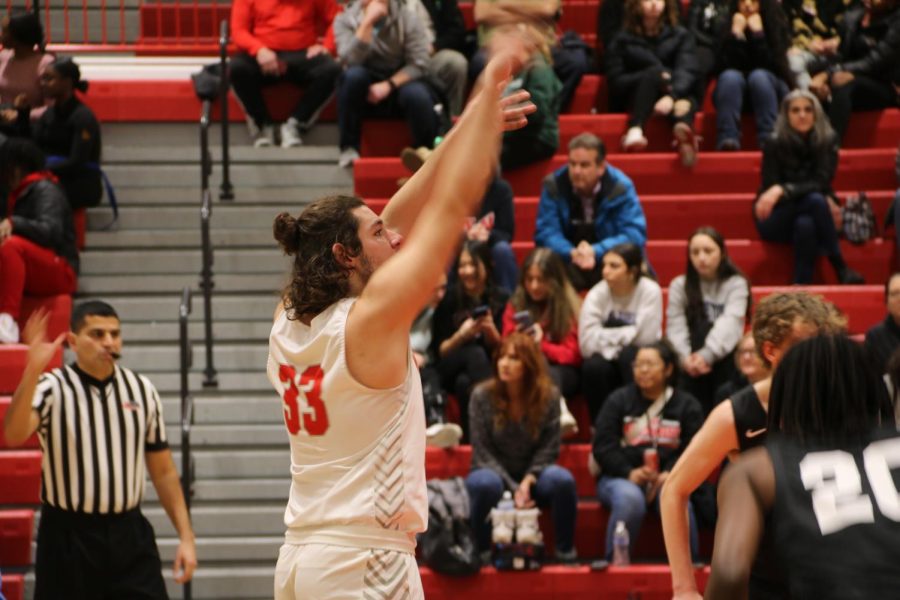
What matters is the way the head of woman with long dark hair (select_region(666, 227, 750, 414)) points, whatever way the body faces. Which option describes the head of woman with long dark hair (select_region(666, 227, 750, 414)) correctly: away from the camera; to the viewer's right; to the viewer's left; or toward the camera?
toward the camera

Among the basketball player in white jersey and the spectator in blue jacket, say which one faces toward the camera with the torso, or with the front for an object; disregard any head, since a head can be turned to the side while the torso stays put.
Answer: the spectator in blue jacket

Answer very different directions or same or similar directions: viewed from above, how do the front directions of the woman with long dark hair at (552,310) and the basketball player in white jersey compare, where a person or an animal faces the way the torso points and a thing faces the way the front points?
very different directions

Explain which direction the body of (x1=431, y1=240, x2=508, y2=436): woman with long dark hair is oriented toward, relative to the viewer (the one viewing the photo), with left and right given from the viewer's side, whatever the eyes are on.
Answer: facing the viewer

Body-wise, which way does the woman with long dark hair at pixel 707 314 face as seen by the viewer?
toward the camera

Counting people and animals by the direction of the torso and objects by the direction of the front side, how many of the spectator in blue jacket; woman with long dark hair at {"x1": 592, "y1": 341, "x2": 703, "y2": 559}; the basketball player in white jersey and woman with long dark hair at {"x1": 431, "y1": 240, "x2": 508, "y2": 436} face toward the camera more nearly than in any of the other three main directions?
3

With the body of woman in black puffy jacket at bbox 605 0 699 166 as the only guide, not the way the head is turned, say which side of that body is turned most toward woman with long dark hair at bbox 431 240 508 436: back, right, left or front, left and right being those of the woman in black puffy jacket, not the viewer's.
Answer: front

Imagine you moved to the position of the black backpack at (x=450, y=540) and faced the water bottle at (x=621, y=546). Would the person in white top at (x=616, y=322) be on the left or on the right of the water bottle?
left

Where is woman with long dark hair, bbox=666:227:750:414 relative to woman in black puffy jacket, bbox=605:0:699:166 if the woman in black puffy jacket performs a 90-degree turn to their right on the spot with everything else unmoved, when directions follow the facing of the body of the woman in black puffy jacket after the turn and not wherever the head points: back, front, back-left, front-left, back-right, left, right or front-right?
left

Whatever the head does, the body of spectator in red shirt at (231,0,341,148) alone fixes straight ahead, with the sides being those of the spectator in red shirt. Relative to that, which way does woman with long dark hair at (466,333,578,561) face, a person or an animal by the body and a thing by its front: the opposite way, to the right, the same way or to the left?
the same way

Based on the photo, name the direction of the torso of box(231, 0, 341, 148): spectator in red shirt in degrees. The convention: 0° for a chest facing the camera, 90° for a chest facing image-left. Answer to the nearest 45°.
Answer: approximately 0°

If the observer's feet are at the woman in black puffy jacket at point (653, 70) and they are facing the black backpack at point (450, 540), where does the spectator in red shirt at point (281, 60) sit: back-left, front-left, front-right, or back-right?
front-right

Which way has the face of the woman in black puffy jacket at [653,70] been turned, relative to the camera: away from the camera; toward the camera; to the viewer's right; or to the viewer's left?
toward the camera

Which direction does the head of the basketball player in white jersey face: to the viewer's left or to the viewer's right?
to the viewer's right

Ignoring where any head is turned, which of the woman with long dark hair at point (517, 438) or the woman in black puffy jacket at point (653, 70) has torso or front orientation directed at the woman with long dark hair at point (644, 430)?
the woman in black puffy jacket

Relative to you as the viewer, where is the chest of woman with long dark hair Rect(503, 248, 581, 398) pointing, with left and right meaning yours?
facing the viewer and to the left of the viewer

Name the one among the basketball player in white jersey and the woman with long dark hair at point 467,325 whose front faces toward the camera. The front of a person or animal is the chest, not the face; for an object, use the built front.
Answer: the woman with long dark hair

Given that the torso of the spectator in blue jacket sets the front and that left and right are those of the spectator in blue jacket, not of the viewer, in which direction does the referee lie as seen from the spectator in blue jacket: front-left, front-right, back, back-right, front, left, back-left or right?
front-right

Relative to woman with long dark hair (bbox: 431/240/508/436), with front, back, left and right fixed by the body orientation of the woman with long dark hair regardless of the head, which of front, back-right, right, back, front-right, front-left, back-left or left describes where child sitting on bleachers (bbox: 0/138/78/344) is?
right

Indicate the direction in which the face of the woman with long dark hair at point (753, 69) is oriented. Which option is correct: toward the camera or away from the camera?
toward the camera

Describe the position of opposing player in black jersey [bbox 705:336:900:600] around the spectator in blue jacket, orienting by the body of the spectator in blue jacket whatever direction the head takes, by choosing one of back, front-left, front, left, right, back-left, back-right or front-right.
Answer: front

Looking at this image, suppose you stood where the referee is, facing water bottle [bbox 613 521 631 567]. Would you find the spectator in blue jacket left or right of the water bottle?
left
